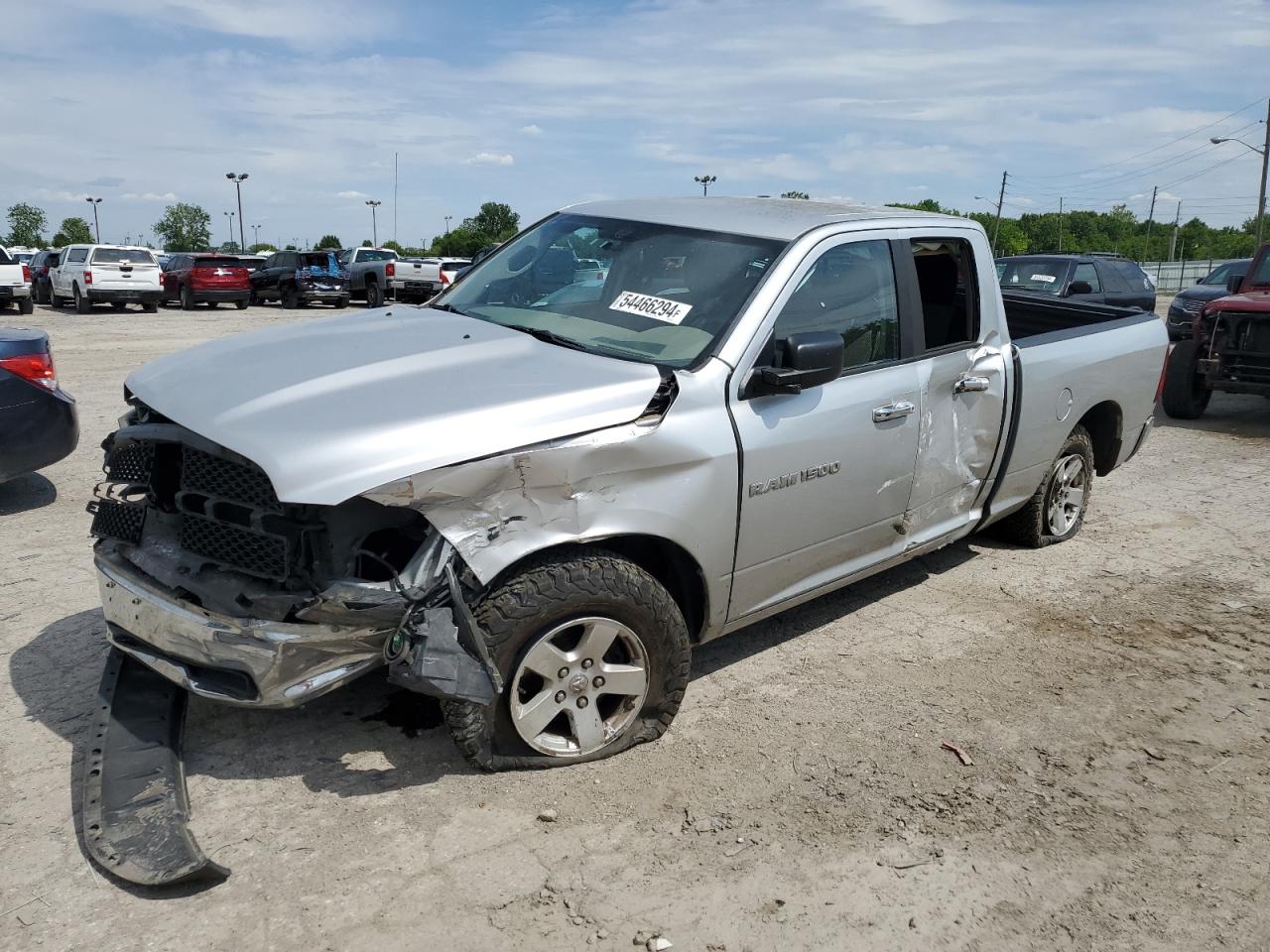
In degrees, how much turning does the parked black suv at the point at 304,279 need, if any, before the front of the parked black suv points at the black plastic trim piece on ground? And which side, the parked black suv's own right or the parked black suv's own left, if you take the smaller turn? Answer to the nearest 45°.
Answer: approximately 135° to the parked black suv's own left

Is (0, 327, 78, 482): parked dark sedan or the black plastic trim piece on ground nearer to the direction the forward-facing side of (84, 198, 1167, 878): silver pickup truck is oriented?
the black plastic trim piece on ground

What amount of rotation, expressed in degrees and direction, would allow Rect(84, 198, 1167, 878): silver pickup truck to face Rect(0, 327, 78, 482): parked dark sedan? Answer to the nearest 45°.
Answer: approximately 90° to its right

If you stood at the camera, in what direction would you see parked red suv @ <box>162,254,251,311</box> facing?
facing away from the viewer and to the left of the viewer

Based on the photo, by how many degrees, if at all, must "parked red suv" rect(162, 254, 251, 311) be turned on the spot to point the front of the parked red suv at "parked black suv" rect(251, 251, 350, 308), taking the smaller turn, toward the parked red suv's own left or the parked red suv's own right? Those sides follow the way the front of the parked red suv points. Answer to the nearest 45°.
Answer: approximately 135° to the parked red suv's own right

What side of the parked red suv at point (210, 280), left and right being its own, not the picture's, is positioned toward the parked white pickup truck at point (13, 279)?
left
